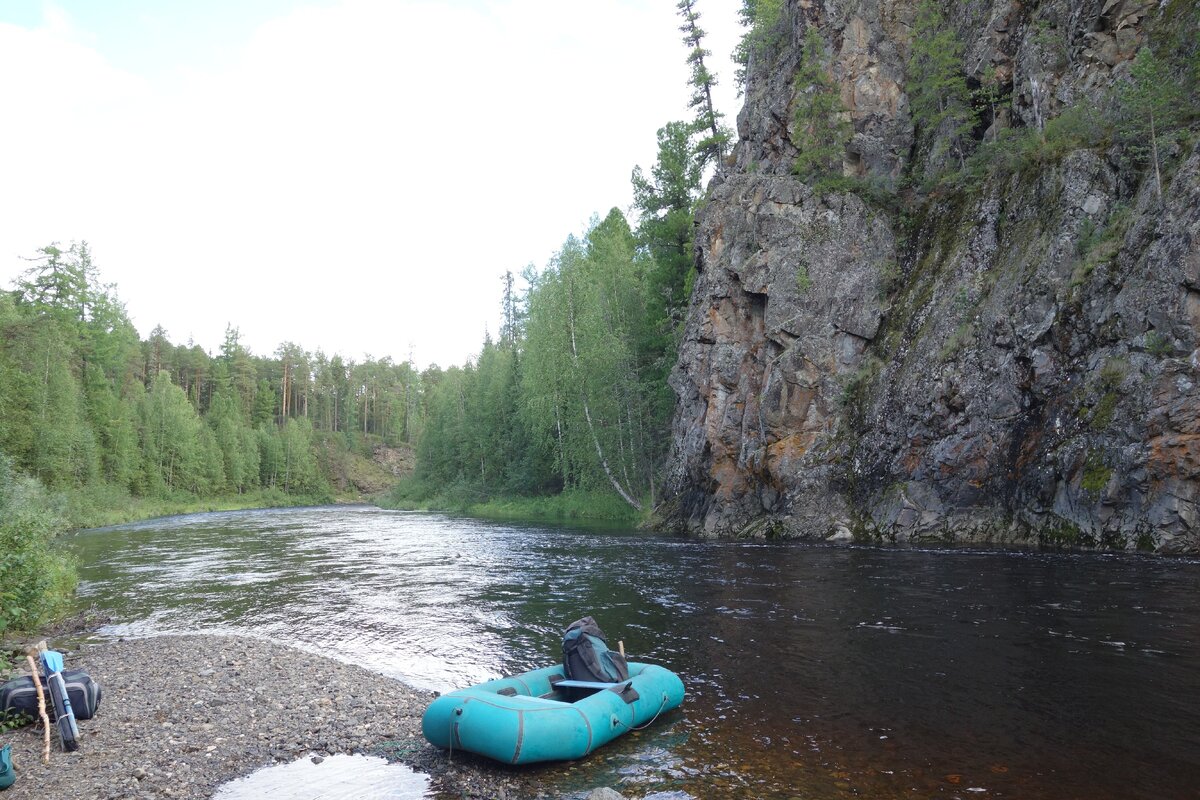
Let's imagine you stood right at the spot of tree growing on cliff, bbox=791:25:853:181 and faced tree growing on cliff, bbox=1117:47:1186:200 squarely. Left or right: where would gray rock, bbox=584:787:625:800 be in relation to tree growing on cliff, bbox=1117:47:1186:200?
right

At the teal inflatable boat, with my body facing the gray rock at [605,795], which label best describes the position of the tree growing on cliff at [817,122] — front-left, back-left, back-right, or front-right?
back-left
